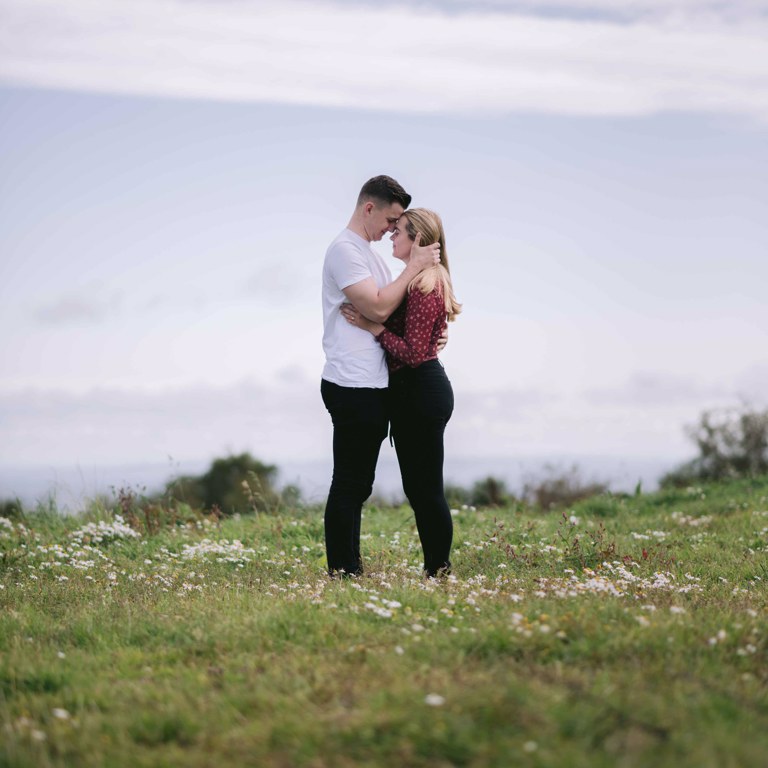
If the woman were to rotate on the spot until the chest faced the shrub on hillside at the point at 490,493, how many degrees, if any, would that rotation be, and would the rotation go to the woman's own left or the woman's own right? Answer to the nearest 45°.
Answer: approximately 90° to the woman's own right

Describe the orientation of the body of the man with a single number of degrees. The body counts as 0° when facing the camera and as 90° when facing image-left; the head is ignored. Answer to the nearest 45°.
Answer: approximately 270°

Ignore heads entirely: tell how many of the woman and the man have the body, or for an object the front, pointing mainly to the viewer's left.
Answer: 1

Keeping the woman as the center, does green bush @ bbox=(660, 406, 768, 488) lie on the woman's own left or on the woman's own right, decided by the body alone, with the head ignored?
on the woman's own right

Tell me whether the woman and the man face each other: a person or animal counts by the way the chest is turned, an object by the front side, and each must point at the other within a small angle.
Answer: yes

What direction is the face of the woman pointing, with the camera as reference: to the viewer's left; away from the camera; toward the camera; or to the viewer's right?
to the viewer's left

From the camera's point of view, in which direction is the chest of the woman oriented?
to the viewer's left

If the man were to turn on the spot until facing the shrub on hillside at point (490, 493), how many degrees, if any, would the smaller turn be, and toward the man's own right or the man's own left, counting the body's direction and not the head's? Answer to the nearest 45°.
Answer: approximately 90° to the man's own left

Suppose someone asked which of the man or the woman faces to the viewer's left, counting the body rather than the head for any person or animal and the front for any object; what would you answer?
the woman

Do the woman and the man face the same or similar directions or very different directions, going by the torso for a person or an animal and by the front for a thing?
very different directions

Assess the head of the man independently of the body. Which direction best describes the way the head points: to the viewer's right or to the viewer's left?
to the viewer's right
